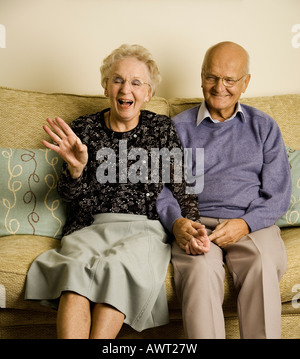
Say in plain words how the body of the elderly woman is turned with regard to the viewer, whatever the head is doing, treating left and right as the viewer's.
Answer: facing the viewer

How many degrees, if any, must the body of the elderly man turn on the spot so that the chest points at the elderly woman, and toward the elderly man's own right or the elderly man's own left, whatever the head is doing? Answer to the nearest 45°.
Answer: approximately 45° to the elderly man's own right

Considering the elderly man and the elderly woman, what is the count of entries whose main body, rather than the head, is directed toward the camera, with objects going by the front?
2

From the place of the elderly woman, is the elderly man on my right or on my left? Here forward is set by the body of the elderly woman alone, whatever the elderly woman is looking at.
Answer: on my left

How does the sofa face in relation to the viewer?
toward the camera

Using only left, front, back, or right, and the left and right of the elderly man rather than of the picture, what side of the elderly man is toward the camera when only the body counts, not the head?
front
